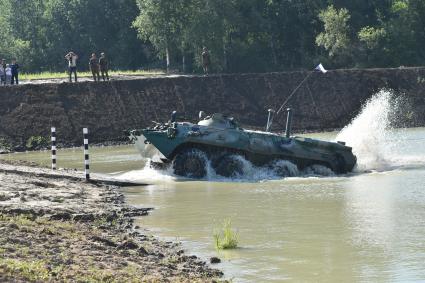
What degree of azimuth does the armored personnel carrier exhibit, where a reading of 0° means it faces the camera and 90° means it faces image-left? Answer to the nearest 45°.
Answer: approximately 90°

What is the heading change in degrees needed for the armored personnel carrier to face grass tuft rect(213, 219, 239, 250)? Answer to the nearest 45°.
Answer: approximately 90° to its left
